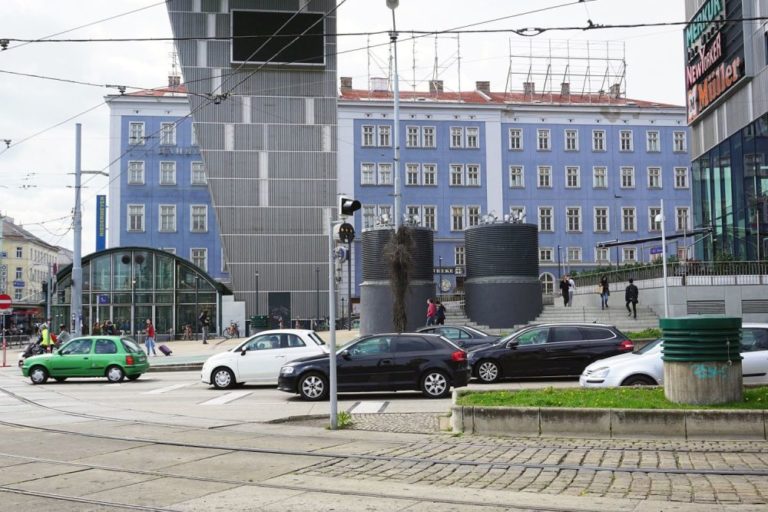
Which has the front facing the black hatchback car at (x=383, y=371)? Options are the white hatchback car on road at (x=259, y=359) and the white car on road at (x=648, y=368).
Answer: the white car on road at (x=648, y=368)

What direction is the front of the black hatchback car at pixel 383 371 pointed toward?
to the viewer's left

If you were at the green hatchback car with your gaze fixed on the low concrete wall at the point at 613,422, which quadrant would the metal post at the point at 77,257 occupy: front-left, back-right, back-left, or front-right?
back-left

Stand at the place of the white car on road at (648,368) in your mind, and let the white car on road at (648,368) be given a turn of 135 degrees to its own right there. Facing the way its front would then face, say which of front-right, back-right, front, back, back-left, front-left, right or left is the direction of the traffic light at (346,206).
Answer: back

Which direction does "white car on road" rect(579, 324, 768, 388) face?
to the viewer's left

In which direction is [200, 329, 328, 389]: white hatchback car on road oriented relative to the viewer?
to the viewer's left

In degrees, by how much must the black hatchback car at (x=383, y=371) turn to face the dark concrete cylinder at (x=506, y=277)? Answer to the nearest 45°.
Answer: approximately 90° to its right

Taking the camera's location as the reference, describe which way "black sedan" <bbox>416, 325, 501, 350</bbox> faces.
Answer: facing to the left of the viewer

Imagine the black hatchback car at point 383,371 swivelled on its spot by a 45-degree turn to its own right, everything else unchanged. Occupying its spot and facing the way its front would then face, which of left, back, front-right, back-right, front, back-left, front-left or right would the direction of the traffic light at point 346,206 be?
back-left

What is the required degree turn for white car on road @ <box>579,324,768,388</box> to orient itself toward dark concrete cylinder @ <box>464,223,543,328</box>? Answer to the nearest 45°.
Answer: approximately 90° to its right

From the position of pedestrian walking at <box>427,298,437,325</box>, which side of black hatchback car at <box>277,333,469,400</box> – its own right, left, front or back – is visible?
right
